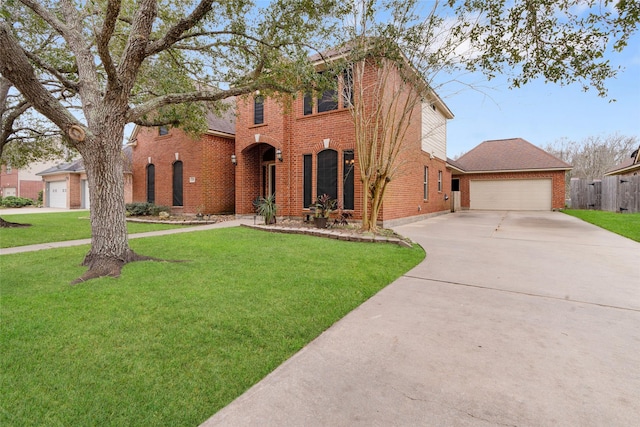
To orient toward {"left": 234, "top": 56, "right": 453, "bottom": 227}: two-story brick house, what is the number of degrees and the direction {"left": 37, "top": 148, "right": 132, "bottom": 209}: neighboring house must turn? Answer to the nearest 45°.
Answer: approximately 45° to its left

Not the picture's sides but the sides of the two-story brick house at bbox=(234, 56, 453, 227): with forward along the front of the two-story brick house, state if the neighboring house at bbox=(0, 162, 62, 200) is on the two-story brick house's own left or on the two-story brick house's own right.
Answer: on the two-story brick house's own right

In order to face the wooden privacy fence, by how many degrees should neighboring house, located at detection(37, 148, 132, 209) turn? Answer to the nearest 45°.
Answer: approximately 90° to its left

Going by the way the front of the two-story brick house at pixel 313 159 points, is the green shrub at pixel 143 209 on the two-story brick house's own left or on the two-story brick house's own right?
on the two-story brick house's own right

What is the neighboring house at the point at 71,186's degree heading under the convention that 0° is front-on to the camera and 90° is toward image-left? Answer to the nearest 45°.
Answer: approximately 45°

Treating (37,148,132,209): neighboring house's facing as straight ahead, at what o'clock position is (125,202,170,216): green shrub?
The green shrub is roughly at 10 o'clock from the neighboring house.

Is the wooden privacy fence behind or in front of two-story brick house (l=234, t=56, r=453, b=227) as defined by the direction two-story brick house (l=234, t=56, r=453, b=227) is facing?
behind

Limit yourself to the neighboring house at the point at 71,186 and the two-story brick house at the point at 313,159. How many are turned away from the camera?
0

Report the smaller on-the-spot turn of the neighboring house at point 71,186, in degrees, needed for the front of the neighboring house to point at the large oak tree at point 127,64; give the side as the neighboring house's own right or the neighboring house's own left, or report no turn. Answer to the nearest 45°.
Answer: approximately 45° to the neighboring house's own left

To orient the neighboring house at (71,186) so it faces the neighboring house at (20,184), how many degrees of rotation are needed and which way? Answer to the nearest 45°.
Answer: approximately 135° to its right

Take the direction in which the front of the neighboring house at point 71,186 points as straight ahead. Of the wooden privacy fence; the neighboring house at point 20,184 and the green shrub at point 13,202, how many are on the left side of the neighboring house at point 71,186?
1

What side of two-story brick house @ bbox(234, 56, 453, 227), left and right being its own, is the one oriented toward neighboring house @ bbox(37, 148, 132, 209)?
right
